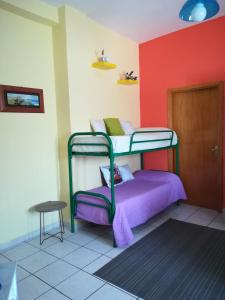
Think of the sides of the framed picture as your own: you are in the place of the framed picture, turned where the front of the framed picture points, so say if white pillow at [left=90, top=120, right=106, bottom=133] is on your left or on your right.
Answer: on your left

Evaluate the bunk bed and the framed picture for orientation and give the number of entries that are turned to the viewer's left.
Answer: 0

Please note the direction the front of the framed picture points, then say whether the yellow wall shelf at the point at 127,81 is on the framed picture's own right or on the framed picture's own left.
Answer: on the framed picture's own left

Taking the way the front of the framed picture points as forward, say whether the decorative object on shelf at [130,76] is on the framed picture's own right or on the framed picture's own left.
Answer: on the framed picture's own left

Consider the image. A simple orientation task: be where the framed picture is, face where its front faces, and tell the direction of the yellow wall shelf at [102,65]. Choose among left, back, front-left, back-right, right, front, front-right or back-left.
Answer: front-left

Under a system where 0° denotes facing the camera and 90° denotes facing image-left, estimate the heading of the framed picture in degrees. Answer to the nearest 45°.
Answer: approximately 315°

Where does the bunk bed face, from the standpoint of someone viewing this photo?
facing the viewer and to the right of the viewer
